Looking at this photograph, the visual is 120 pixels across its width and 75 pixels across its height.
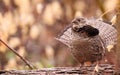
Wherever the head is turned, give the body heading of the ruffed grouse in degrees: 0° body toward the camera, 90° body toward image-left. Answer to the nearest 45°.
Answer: approximately 45°
